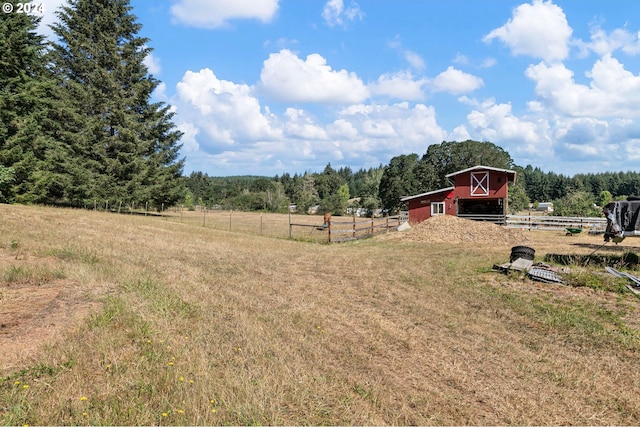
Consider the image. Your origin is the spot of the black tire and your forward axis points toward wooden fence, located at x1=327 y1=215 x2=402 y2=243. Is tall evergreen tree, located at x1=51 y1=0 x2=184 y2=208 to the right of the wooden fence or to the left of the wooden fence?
left

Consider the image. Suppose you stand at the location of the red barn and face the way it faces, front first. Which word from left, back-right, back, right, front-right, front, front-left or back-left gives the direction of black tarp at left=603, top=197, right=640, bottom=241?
front

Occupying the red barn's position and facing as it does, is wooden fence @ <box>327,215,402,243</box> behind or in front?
in front

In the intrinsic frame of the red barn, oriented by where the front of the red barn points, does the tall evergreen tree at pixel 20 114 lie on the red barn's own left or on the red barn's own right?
on the red barn's own right

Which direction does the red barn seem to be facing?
toward the camera

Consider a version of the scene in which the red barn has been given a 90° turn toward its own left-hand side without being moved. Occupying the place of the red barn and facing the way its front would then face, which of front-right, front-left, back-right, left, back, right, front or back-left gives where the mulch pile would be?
right

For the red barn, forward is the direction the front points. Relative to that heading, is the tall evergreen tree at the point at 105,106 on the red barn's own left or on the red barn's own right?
on the red barn's own right

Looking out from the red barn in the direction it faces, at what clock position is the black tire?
The black tire is roughly at 12 o'clock from the red barn.

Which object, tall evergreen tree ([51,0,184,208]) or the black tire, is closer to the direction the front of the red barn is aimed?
the black tire
